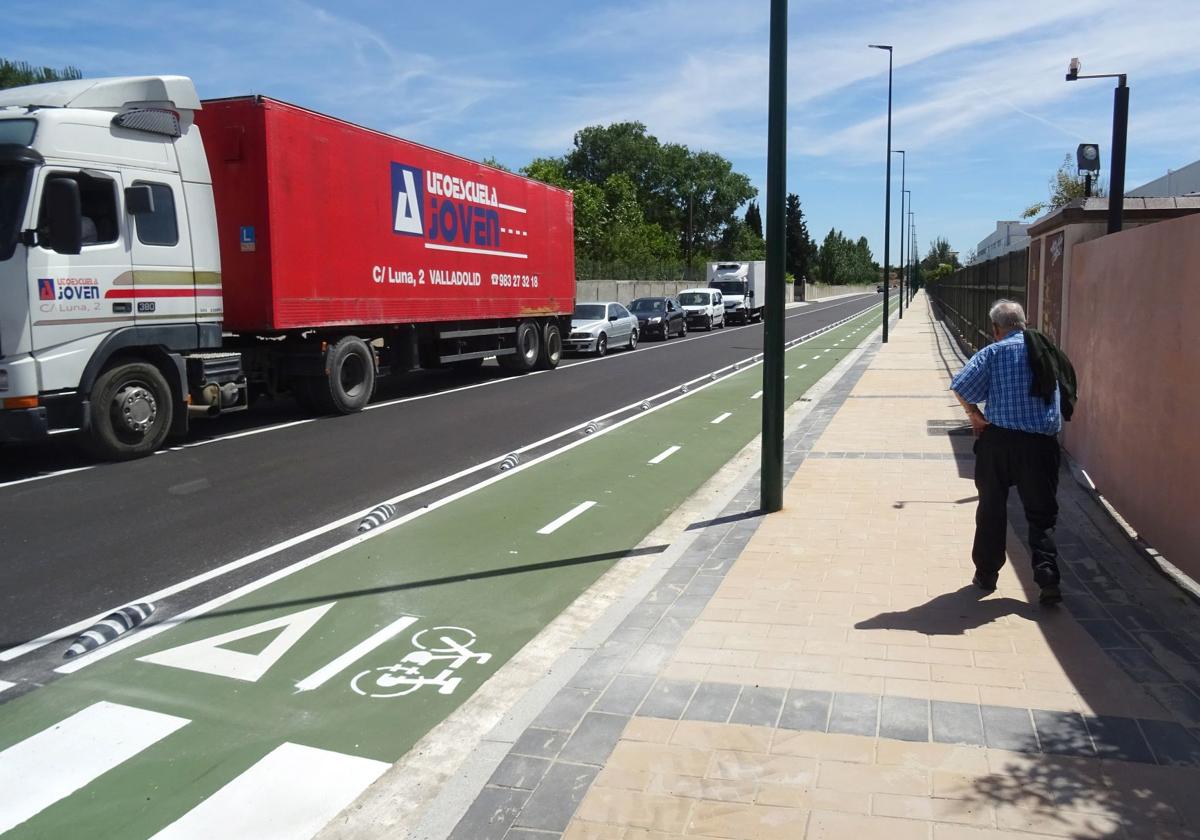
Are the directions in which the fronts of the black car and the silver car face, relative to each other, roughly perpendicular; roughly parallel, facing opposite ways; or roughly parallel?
roughly parallel

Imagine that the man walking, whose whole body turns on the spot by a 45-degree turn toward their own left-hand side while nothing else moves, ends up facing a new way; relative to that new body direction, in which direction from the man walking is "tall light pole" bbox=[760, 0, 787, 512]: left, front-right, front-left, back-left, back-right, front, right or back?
front

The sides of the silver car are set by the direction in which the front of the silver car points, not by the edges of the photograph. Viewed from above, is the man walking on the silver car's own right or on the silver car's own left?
on the silver car's own left

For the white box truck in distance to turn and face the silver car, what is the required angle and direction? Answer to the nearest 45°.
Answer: approximately 45° to its left

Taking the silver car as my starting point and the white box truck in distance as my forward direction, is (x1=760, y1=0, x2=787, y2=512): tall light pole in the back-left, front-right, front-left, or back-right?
back-right

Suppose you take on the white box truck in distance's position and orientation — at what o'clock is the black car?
The black car is roughly at 11 o'clock from the white box truck in distance.

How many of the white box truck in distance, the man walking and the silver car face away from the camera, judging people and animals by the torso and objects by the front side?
1

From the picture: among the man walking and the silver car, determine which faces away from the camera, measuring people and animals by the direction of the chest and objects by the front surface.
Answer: the man walking

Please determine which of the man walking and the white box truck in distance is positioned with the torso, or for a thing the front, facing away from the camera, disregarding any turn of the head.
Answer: the man walking

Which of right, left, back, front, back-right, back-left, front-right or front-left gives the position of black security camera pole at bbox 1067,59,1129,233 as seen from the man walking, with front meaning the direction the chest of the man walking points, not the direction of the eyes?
front

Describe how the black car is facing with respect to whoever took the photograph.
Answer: facing the viewer and to the left of the viewer

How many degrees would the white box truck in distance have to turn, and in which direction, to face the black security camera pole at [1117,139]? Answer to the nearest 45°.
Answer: approximately 45° to its left

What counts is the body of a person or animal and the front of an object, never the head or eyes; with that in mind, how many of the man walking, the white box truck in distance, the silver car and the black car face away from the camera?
1

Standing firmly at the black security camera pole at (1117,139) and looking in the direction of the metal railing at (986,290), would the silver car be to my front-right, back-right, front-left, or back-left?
front-left

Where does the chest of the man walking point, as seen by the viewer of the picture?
away from the camera

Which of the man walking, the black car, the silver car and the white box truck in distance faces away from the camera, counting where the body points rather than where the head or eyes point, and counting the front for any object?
the man walking

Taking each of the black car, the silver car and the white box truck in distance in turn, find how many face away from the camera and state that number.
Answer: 0

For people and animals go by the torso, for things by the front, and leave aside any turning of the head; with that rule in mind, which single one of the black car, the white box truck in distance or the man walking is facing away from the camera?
the man walking
